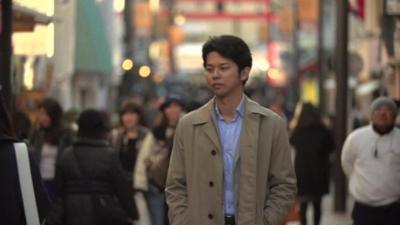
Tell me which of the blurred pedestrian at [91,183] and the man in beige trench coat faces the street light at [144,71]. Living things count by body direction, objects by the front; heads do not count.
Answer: the blurred pedestrian

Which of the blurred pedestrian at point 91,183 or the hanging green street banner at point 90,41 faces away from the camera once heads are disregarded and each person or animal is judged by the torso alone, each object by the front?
the blurred pedestrian

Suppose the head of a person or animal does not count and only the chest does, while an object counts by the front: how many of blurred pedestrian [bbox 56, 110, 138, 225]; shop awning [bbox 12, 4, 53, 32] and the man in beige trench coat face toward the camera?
1

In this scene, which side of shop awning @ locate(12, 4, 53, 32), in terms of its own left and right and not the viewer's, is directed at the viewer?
right

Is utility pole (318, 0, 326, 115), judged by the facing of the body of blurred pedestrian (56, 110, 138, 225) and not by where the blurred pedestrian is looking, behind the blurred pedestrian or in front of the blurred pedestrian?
in front

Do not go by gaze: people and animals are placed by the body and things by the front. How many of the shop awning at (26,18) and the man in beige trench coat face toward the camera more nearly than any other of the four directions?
1

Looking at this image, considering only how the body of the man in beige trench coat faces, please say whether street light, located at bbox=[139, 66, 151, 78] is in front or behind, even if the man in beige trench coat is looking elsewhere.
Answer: behind

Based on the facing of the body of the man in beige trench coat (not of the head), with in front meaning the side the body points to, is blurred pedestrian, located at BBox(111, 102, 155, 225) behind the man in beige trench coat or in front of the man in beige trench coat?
behind

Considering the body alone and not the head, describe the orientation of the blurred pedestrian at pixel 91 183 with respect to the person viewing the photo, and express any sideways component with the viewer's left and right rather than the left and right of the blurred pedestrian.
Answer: facing away from the viewer

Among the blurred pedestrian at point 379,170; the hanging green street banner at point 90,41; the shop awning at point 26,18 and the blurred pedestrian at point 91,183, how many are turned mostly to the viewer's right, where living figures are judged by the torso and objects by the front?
1

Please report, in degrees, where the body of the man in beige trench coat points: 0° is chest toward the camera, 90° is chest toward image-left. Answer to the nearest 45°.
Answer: approximately 0°

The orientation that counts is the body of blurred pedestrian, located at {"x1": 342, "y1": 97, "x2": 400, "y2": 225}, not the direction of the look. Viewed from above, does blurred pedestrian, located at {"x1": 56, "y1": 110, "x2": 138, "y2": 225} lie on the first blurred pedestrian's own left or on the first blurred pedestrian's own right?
on the first blurred pedestrian's own right

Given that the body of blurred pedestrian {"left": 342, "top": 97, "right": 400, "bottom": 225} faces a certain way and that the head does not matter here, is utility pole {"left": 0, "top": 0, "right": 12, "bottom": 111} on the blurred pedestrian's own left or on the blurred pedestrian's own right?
on the blurred pedestrian's own right
